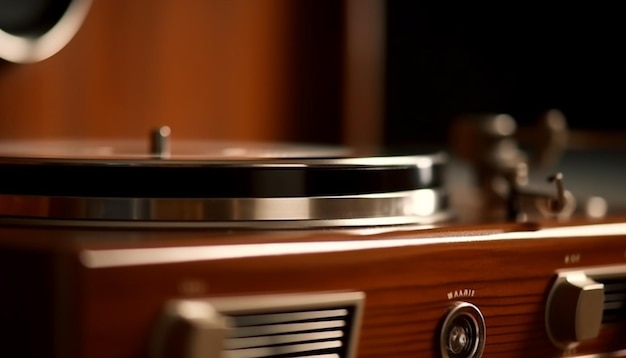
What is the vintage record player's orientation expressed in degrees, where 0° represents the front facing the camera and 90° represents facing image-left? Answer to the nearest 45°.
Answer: approximately 315°
